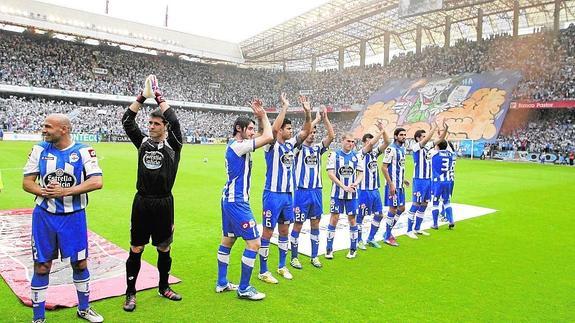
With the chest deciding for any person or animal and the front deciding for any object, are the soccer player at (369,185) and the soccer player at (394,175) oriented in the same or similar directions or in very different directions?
same or similar directions

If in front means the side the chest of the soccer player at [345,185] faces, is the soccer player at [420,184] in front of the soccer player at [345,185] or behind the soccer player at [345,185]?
behind

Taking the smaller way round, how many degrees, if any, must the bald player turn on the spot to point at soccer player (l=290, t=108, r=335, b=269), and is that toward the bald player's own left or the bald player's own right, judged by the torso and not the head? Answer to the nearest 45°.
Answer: approximately 90° to the bald player's own left

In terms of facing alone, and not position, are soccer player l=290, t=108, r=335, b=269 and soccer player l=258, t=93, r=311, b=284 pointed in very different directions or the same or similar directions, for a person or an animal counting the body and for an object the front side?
same or similar directions

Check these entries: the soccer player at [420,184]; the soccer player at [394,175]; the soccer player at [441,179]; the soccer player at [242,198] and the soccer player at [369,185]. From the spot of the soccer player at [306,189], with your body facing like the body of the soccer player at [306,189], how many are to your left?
4

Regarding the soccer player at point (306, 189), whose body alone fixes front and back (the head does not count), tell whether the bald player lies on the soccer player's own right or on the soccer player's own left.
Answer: on the soccer player's own right

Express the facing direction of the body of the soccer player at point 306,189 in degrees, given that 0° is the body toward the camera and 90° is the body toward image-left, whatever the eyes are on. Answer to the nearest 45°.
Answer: approximately 315°

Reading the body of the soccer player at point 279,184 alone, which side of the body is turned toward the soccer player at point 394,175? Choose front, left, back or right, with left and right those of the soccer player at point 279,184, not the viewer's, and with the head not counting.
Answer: left

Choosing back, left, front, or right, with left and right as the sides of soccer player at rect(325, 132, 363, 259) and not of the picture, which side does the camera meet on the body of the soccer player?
front

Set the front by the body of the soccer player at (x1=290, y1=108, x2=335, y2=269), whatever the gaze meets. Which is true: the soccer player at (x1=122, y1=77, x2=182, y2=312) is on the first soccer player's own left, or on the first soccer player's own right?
on the first soccer player's own right

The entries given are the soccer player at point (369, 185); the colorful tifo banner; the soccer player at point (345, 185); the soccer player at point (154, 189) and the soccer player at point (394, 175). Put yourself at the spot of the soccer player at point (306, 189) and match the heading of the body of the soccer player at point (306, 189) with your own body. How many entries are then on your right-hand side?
1

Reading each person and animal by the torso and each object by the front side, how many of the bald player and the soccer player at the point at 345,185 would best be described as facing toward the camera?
2

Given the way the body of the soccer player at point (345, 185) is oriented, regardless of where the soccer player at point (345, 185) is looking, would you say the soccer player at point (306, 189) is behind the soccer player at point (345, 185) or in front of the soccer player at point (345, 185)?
in front
